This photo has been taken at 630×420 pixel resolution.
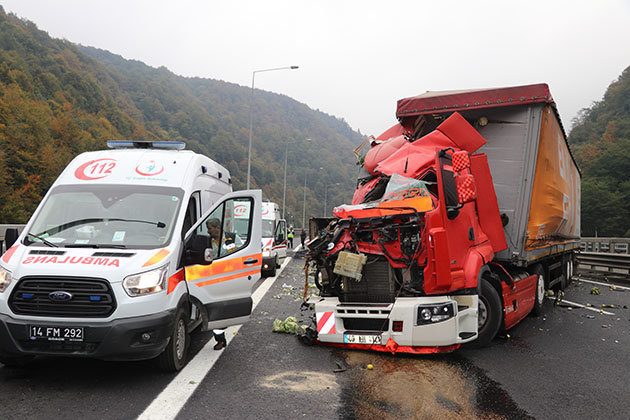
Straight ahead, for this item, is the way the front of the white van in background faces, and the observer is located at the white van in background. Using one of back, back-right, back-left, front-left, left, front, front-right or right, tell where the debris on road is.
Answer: front-left

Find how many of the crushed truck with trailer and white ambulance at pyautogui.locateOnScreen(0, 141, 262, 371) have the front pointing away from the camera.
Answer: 0

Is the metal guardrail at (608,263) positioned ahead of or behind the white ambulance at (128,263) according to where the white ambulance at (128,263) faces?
behind

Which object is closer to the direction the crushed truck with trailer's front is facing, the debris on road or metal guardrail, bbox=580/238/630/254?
the debris on road

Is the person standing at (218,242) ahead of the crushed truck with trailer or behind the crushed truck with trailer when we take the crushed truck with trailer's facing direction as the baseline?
ahead

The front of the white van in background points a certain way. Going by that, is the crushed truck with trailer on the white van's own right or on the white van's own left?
on the white van's own left

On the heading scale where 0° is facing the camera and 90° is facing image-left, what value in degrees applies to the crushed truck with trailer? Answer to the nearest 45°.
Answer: approximately 45°

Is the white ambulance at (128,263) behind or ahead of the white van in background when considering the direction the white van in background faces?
ahead

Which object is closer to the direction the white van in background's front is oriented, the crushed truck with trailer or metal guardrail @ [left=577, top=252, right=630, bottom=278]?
the crushed truck with trailer

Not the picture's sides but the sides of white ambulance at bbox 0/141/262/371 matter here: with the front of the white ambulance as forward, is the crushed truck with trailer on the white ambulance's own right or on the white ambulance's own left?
on the white ambulance's own left

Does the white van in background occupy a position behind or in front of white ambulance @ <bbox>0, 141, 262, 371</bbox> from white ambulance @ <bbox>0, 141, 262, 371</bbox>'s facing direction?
behind
